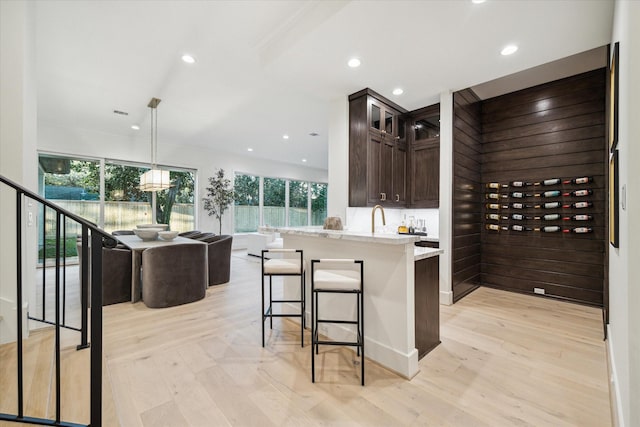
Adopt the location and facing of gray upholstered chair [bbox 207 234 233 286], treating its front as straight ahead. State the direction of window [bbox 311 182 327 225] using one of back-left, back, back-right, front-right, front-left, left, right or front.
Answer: right

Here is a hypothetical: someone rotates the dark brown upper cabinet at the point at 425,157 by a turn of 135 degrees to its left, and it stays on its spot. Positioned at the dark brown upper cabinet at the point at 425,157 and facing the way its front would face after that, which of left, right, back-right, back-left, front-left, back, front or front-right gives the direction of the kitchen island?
right

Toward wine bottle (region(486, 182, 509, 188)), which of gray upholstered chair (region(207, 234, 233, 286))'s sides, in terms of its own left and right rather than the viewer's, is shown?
back

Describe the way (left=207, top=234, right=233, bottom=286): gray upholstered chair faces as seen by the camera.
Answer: facing away from the viewer and to the left of the viewer

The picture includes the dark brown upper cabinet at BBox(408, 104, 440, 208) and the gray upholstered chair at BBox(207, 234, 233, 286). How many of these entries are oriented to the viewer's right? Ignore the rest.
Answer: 0

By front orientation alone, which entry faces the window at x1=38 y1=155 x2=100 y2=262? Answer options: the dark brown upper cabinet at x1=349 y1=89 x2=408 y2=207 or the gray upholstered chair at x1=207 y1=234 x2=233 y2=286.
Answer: the gray upholstered chair

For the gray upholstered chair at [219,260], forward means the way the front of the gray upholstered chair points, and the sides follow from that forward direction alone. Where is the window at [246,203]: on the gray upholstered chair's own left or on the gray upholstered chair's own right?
on the gray upholstered chair's own right

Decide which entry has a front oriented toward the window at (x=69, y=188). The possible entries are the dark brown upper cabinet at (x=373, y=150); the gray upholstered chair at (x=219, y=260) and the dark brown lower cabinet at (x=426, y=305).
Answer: the gray upholstered chair

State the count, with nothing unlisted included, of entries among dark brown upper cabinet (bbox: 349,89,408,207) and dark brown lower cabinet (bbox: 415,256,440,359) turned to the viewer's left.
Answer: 0

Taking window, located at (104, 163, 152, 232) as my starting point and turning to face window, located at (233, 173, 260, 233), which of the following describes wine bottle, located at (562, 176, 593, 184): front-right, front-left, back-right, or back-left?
front-right

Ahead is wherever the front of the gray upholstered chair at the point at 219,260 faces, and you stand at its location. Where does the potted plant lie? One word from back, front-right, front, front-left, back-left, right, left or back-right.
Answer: front-right

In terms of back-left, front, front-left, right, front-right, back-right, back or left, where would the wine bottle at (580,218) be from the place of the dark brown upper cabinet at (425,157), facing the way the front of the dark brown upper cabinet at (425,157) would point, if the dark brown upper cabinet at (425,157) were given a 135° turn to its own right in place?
right

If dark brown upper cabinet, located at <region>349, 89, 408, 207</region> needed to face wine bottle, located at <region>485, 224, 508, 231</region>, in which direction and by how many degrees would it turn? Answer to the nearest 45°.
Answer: approximately 90° to its left

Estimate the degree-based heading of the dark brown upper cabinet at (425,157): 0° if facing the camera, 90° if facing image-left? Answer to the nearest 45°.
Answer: approximately 45°

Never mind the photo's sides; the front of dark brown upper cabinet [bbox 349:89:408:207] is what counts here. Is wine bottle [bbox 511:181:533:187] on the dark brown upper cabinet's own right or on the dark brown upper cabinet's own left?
on the dark brown upper cabinet's own left

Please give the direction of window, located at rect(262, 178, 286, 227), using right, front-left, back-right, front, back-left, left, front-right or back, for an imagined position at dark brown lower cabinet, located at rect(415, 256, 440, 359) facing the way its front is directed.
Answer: back
